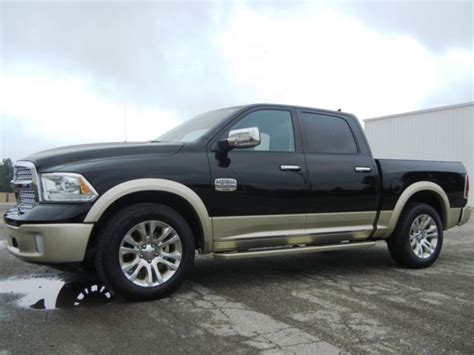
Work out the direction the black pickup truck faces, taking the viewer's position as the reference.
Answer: facing the viewer and to the left of the viewer

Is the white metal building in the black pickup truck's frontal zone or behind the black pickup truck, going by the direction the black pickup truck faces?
behind
